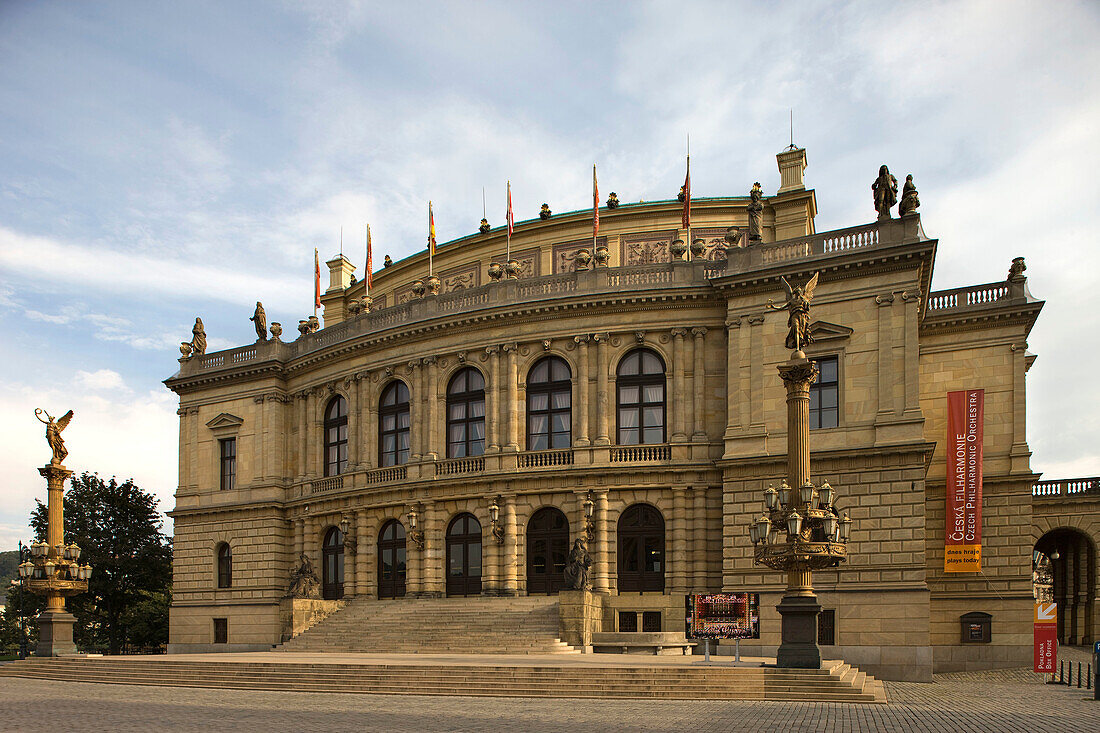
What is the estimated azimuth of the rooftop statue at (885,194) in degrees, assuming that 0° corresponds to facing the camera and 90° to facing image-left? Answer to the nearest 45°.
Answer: approximately 45°

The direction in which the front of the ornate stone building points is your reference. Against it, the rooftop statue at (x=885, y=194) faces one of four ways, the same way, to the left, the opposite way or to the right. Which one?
the same way

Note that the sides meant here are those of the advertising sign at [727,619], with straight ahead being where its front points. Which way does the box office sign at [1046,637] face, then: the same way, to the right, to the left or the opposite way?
the same way

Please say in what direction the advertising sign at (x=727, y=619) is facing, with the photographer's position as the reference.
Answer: facing the viewer

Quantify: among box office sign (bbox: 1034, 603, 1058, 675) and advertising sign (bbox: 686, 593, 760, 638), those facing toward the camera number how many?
2

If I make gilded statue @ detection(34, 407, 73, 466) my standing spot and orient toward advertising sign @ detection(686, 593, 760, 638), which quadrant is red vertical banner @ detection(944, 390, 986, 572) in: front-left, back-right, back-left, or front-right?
front-left

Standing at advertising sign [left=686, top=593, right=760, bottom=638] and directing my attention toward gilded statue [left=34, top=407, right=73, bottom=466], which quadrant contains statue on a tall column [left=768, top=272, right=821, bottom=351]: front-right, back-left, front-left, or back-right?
back-left

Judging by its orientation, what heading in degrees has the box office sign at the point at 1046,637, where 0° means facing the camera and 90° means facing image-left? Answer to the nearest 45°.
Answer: approximately 0°
